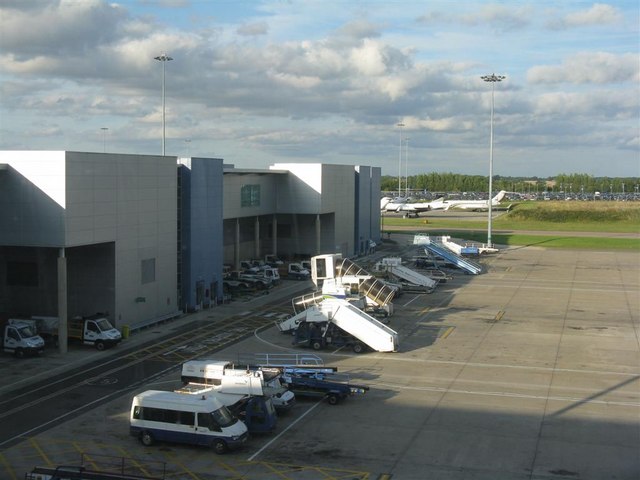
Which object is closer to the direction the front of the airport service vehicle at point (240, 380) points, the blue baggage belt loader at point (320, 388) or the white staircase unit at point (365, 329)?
the blue baggage belt loader

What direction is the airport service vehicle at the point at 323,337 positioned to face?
to the viewer's left

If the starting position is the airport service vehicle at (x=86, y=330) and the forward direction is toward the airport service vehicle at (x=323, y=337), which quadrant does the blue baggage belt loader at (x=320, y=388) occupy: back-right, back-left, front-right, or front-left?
front-right

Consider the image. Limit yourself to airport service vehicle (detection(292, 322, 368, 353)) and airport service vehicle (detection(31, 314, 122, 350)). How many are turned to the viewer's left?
1

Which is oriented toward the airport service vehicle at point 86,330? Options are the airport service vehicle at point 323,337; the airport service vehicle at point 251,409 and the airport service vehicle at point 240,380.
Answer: the airport service vehicle at point 323,337

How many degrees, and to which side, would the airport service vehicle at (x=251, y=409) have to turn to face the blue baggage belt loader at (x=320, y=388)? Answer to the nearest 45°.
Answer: approximately 90° to its left

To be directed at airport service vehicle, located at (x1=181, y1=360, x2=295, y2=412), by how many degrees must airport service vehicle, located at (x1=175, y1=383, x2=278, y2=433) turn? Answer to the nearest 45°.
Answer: approximately 135° to its left

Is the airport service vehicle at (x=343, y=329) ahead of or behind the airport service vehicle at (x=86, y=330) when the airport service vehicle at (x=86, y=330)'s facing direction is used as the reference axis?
ahead

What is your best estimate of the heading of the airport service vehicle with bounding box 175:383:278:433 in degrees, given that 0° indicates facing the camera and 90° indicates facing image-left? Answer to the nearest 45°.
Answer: approximately 315°

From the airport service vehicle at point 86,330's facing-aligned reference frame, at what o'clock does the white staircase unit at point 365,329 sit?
The white staircase unit is roughly at 11 o'clock from the airport service vehicle.

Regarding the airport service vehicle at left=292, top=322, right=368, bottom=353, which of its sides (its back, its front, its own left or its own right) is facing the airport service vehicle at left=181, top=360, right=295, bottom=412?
left

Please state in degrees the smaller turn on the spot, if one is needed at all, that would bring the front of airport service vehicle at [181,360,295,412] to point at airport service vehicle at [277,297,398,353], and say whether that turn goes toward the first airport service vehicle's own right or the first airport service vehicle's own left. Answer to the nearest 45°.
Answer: approximately 90° to the first airport service vehicle's own left

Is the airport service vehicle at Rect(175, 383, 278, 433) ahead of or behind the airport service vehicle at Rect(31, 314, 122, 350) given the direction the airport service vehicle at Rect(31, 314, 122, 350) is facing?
ahead

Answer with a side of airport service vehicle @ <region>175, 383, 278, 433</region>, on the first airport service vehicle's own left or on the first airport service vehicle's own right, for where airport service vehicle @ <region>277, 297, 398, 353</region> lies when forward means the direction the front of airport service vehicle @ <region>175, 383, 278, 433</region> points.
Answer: on the first airport service vehicle's own left

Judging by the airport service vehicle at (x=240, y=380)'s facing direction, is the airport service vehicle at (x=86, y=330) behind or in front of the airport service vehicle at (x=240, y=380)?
behind

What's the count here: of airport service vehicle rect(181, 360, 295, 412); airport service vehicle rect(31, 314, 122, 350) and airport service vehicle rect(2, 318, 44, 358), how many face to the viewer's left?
0
